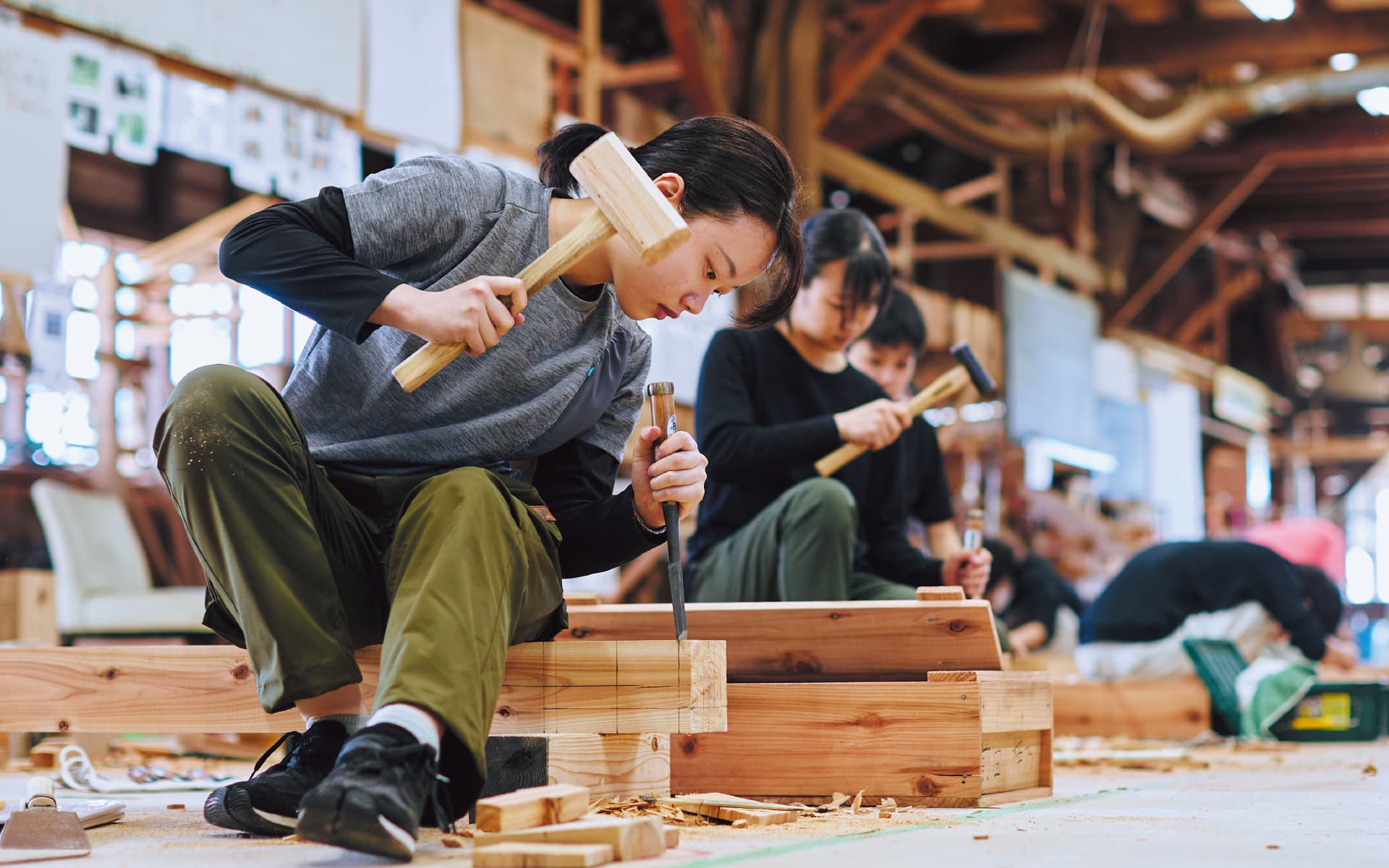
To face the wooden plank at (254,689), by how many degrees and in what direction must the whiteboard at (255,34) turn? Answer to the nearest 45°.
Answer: approximately 45° to its right

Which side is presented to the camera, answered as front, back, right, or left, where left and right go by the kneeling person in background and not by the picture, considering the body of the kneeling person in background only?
right

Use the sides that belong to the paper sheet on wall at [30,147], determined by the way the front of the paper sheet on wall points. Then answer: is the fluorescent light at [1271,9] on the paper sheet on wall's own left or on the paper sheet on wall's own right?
on the paper sheet on wall's own left

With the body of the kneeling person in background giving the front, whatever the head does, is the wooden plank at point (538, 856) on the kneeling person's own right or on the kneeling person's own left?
on the kneeling person's own right

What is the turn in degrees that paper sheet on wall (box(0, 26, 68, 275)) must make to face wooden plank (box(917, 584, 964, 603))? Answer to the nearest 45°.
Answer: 0° — it already faces it

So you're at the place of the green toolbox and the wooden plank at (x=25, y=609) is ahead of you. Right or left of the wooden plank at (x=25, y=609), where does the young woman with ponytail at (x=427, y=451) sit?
left

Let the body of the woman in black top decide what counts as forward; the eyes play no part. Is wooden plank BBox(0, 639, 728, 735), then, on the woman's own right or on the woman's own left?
on the woman's own right

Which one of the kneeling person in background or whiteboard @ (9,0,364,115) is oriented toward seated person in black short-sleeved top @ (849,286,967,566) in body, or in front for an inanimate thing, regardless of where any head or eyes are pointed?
the whiteboard
